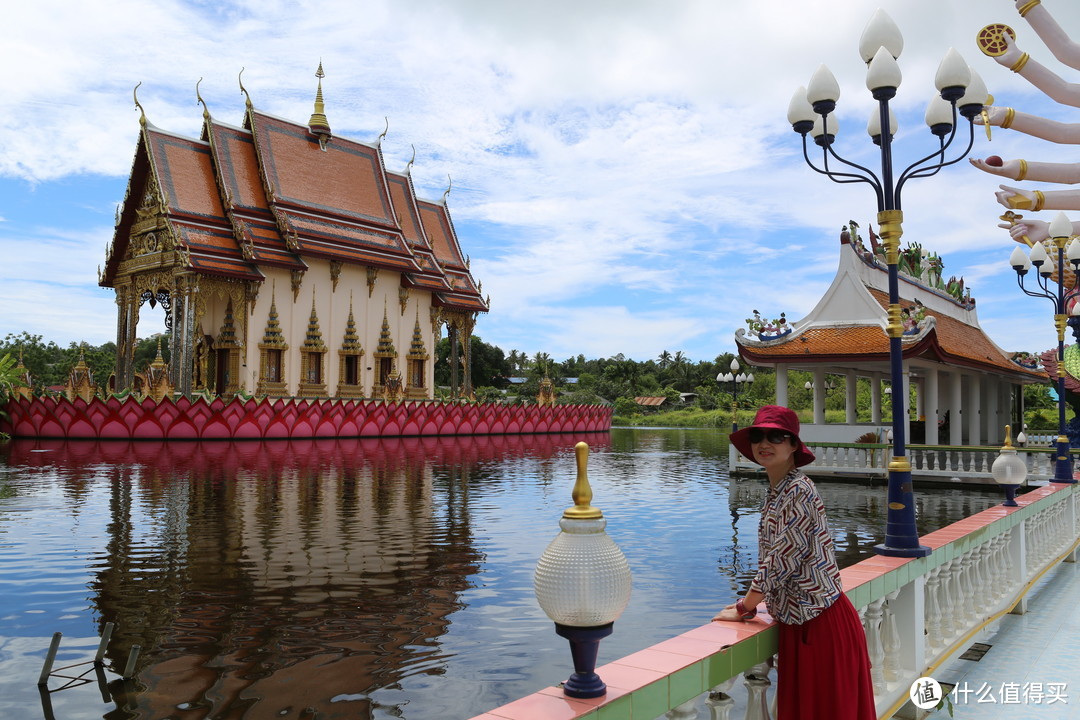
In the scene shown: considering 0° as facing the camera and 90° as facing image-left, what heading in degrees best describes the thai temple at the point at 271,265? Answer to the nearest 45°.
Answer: approximately 45°

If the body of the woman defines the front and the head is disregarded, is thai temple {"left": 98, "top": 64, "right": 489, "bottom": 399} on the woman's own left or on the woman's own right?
on the woman's own right

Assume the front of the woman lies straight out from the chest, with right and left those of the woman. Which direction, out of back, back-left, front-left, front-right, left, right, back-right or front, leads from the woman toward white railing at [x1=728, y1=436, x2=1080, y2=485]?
right

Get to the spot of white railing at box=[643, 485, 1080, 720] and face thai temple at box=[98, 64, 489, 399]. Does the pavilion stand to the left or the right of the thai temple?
right

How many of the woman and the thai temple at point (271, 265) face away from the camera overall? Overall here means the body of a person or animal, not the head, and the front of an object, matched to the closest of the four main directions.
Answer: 0

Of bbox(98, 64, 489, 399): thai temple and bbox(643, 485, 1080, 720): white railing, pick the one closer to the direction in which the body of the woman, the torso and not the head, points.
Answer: the thai temple
